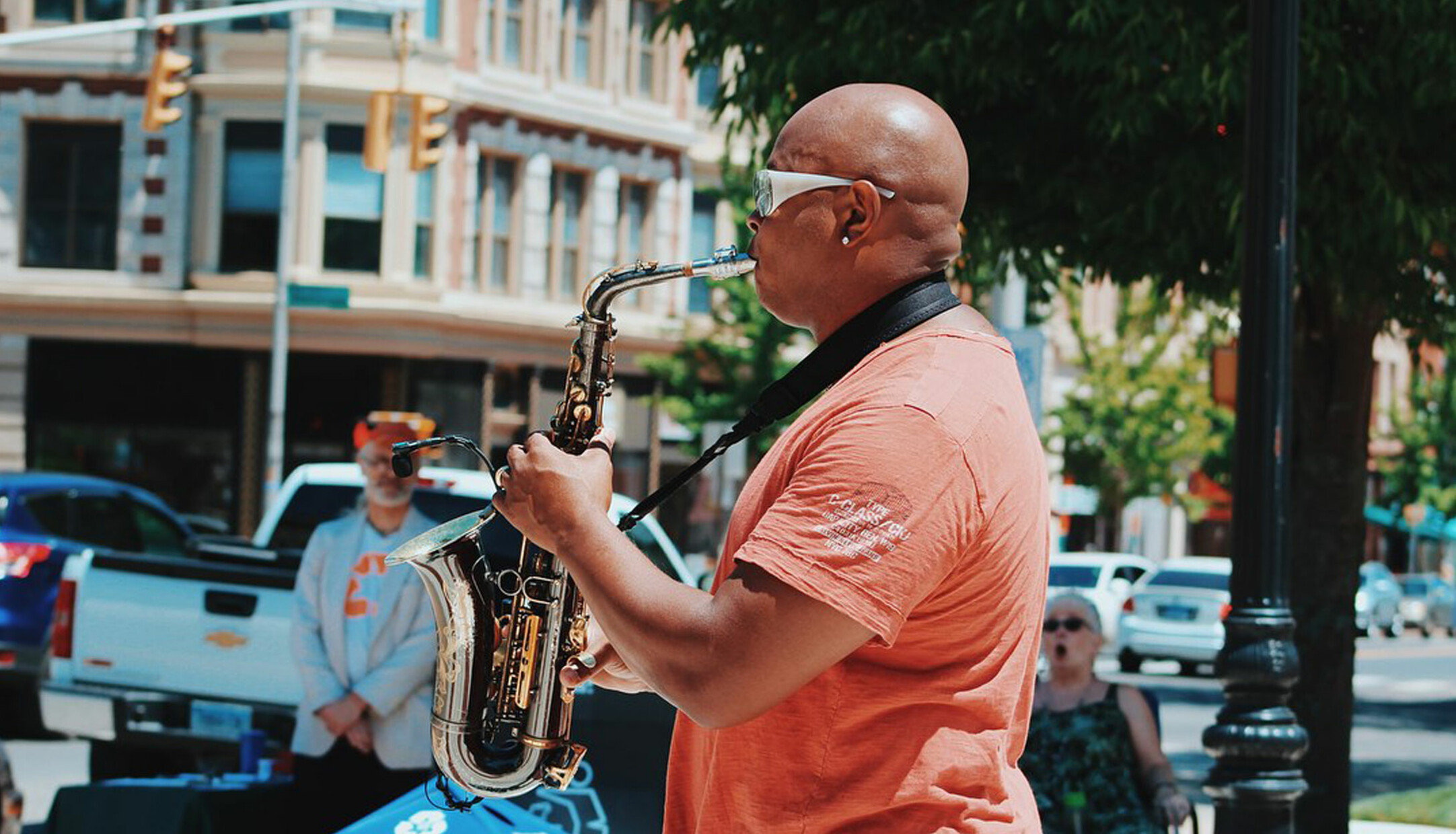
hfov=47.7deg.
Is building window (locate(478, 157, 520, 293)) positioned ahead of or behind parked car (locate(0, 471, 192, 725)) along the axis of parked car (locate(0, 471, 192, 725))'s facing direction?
ahead

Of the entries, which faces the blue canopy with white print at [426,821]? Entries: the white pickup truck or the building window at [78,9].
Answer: the building window

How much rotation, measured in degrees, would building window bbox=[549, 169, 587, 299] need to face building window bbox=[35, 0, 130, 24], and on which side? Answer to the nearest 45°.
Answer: approximately 135° to its right

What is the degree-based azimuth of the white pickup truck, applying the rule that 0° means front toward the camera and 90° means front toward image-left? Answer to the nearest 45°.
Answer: approximately 225°

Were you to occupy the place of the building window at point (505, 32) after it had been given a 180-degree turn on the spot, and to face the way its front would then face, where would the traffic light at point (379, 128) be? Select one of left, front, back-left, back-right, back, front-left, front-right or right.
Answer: back-left

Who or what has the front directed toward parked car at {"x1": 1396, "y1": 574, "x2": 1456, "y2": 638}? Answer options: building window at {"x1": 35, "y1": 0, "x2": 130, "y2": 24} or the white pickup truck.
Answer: the white pickup truck

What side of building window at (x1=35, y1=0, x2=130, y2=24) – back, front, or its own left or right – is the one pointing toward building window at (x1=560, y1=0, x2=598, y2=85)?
left

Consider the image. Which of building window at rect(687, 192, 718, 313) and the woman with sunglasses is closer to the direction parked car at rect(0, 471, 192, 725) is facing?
the building window

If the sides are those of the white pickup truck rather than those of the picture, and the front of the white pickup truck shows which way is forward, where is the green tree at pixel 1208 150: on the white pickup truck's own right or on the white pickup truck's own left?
on the white pickup truck's own right
